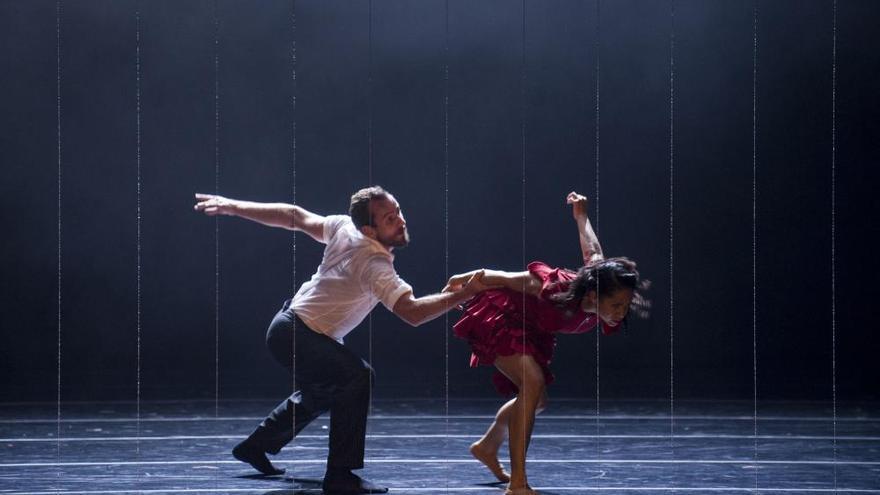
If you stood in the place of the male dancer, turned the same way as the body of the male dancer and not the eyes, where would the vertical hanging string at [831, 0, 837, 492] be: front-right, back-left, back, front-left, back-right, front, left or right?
front-left

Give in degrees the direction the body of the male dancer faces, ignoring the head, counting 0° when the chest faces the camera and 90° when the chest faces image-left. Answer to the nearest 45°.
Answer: approximately 270°

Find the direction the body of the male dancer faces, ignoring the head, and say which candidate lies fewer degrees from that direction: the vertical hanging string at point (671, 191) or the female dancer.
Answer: the female dancer

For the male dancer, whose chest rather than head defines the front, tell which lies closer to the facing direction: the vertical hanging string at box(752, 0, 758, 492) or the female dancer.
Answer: the female dancer

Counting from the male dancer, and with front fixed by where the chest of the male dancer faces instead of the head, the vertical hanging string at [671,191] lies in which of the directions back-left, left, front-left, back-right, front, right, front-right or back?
front-left

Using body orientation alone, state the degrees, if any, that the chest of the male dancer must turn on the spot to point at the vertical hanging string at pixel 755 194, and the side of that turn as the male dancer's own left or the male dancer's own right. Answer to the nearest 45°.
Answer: approximately 45° to the male dancer's own left

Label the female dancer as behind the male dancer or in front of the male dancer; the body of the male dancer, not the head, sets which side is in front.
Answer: in front
